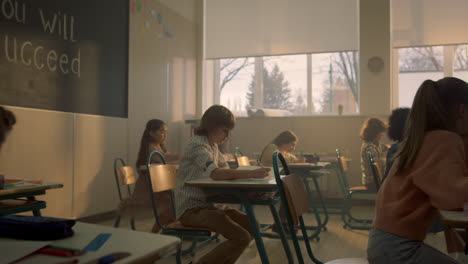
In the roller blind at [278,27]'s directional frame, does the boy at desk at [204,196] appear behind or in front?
in front

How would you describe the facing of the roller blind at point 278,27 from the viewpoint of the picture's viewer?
facing the viewer

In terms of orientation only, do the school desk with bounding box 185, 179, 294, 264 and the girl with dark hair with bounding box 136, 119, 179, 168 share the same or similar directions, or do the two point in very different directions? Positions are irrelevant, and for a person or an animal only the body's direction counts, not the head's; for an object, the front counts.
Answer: very different directions

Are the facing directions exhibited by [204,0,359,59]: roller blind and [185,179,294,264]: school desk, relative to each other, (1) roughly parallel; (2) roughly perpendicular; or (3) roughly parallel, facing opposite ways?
roughly perpendicular
